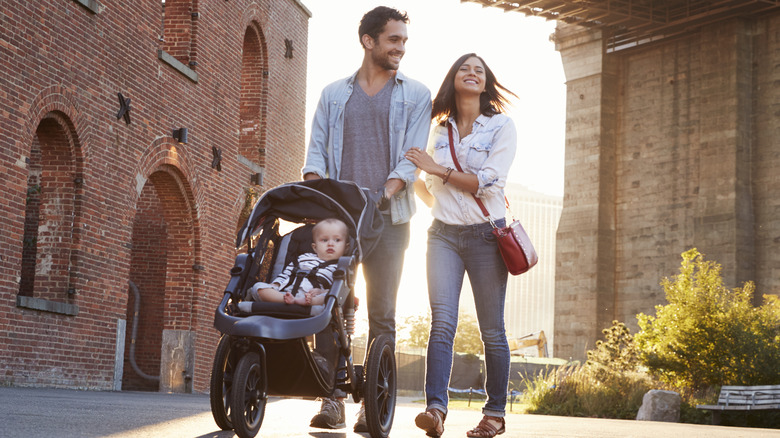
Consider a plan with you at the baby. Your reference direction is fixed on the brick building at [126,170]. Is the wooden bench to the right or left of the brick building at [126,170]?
right

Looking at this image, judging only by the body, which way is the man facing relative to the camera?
toward the camera

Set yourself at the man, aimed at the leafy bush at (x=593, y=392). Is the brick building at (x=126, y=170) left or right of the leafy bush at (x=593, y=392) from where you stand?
left

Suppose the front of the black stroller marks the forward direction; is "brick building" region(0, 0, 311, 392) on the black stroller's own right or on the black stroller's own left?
on the black stroller's own right

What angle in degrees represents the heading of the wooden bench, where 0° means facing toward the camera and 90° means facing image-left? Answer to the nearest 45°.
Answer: approximately 45°

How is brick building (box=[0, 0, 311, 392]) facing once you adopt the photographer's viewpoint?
facing the viewer and to the right of the viewer

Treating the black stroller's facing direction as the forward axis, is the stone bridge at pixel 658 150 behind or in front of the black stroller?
behind

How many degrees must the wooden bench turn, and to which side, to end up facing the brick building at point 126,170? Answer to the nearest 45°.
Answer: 0° — it already faces it

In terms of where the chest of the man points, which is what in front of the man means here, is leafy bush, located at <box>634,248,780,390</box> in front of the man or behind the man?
behind

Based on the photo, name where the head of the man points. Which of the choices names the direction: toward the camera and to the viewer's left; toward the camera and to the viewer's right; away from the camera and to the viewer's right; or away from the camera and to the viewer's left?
toward the camera and to the viewer's right

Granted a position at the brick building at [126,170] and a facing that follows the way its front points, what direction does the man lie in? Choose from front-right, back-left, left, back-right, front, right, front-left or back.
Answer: front-right

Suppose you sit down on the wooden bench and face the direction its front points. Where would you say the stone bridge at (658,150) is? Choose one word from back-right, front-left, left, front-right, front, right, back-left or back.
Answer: back-right

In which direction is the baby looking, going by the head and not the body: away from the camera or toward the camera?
toward the camera

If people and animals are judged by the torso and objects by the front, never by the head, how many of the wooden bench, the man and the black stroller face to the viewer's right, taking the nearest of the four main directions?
0

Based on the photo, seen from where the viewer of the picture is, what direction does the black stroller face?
facing the viewer and to the left of the viewer
